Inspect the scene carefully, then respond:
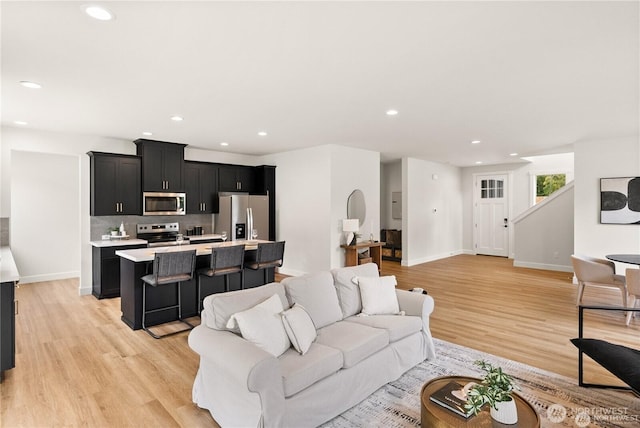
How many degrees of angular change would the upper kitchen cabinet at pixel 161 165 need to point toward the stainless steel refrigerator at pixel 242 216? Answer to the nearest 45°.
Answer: approximately 90° to its left

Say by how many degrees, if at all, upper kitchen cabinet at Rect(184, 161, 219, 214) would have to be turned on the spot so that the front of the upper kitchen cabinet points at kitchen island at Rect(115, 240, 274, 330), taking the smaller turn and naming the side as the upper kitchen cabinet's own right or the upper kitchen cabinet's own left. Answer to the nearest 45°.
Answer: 0° — it already faces it

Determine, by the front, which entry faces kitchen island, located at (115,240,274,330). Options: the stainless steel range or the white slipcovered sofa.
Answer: the stainless steel range

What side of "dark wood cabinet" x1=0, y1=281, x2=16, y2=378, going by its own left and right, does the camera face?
right

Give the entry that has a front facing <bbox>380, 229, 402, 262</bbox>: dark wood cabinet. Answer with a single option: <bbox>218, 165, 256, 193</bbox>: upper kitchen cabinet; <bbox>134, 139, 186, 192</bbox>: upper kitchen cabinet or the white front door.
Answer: the white front door
